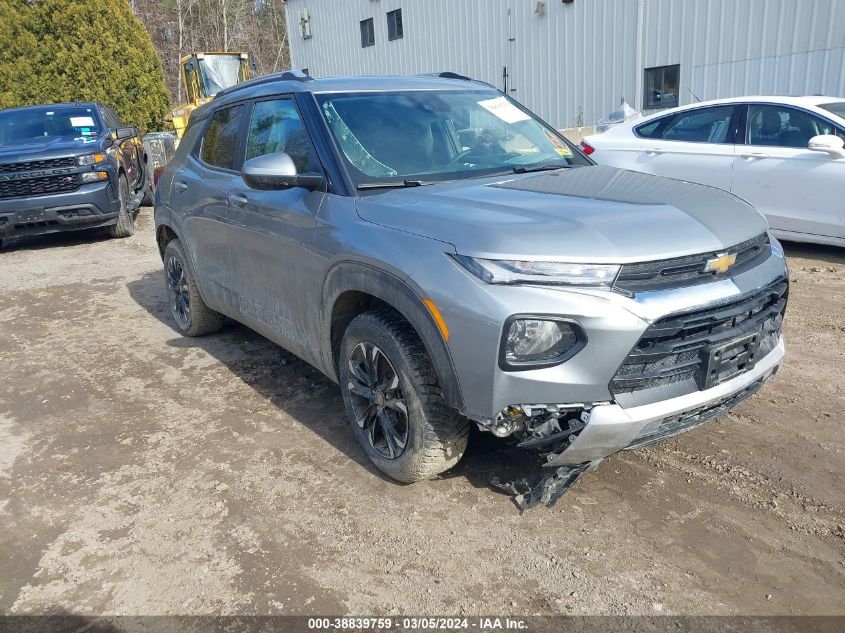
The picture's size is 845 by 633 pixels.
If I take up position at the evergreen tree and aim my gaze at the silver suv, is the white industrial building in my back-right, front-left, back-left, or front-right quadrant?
front-left

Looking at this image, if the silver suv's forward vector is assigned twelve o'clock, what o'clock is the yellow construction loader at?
The yellow construction loader is roughly at 7 o'clock from the silver suv.

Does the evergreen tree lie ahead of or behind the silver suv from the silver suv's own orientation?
behind

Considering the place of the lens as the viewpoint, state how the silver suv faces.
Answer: facing the viewer and to the right of the viewer

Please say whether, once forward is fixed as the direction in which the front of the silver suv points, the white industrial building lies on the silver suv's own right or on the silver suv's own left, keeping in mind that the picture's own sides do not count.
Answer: on the silver suv's own left

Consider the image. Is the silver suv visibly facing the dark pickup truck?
no

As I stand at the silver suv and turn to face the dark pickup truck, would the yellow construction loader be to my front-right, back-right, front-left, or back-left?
front-right
